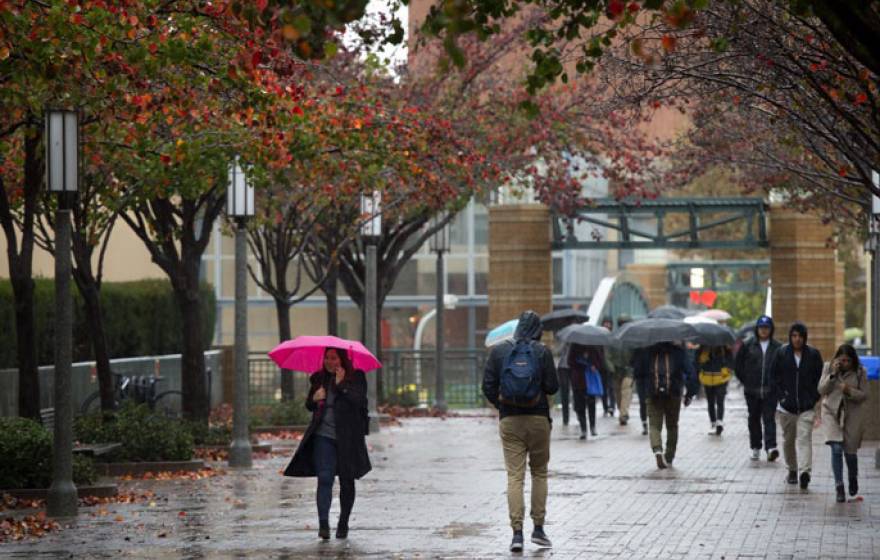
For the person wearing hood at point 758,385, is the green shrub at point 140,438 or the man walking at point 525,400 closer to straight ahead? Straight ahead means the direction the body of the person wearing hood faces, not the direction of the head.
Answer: the man walking

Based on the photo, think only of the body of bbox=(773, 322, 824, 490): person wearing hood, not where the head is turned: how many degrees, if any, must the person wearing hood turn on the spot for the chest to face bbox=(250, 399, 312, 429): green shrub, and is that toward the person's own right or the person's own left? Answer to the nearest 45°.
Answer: approximately 135° to the person's own right

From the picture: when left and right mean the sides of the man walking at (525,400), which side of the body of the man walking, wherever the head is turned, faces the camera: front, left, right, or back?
back

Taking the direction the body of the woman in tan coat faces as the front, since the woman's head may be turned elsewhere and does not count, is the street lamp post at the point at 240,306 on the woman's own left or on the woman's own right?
on the woman's own right

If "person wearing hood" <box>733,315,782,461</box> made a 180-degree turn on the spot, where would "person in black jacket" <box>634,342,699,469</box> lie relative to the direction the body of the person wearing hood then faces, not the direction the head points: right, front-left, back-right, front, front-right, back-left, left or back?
back-left

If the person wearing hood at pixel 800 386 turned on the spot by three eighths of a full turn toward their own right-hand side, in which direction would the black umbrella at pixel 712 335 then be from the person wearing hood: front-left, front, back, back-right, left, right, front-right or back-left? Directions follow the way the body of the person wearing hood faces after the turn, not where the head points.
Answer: front-right

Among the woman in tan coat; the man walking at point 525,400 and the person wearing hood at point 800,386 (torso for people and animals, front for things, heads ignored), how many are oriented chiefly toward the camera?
2

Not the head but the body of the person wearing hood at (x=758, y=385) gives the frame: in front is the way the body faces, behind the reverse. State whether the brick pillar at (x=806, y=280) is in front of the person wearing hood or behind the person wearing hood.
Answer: behind

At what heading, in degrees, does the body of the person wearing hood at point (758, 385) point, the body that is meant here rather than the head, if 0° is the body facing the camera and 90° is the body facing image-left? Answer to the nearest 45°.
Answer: approximately 0°

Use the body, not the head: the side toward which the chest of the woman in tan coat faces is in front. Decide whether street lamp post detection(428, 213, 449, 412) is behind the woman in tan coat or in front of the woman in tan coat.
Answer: behind

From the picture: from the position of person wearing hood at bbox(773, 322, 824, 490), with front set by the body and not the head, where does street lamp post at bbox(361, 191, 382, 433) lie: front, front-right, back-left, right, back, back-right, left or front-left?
back-right
